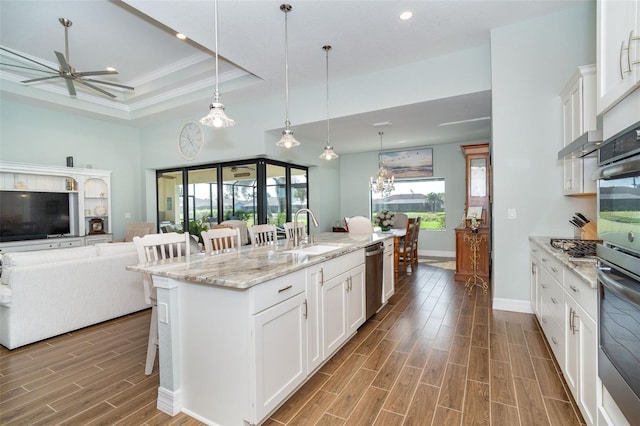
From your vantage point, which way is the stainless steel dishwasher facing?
to the viewer's right

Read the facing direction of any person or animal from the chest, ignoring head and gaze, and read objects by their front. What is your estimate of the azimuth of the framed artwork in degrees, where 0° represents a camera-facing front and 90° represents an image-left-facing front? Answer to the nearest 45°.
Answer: approximately 0°

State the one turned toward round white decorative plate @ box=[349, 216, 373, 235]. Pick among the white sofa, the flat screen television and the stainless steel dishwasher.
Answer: the flat screen television

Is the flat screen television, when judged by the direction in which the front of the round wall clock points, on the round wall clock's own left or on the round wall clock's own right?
on the round wall clock's own right

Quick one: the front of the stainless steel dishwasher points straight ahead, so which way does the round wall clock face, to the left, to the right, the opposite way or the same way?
to the right

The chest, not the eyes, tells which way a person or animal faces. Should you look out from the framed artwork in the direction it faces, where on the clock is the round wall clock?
The round wall clock is roughly at 2 o'clock from the framed artwork.

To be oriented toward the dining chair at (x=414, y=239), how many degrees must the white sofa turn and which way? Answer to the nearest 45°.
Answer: approximately 135° to its right

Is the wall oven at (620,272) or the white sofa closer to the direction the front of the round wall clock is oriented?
the white sofa

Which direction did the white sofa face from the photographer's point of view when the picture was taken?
facing away from the viewer and to the left of the viewer
